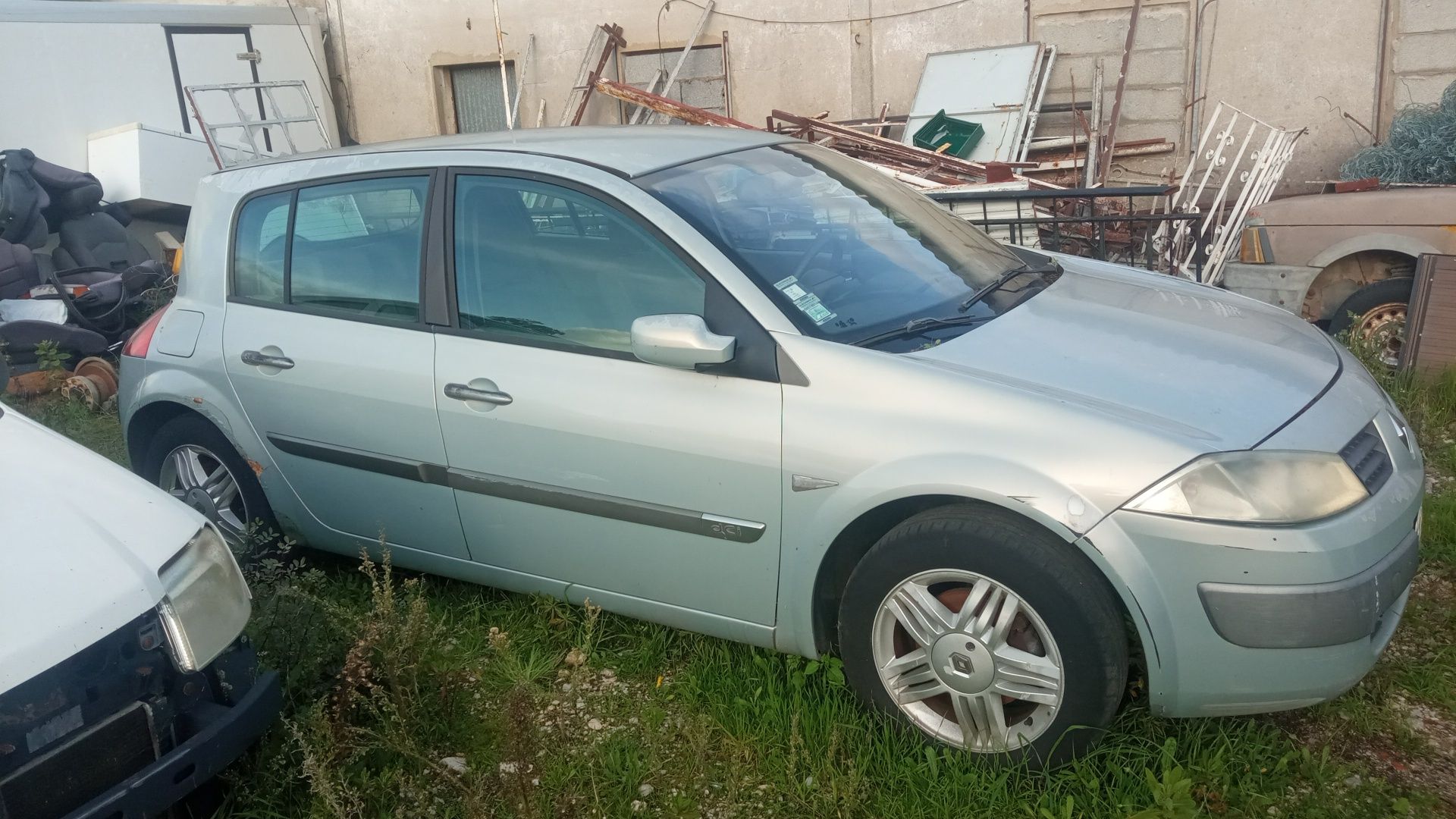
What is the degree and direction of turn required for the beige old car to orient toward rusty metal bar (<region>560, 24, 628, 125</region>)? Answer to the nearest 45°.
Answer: approximately 45° to its right

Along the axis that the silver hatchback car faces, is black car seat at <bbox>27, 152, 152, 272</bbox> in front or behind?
behind

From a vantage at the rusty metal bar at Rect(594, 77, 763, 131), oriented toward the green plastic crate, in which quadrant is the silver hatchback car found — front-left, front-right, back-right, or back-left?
front-right

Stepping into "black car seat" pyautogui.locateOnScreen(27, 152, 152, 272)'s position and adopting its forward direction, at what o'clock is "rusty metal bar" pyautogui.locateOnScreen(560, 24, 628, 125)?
The rusty metal bar is roughly at 10 o'clock from the black car seat.

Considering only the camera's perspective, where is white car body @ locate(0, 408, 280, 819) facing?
facing the viewer and to the right of the viewer

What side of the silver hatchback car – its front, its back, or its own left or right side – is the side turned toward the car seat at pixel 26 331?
back

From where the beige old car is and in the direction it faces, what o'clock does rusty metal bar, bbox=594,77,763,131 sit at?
The rusty metal bar is roughly at 1 o'clock from the beige old car.

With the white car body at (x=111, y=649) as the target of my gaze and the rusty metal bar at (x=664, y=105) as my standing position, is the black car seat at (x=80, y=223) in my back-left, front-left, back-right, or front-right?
front-right

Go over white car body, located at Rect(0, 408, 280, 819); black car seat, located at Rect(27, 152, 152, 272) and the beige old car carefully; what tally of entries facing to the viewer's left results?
1

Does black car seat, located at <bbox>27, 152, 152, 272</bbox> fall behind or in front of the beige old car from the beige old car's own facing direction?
in front
